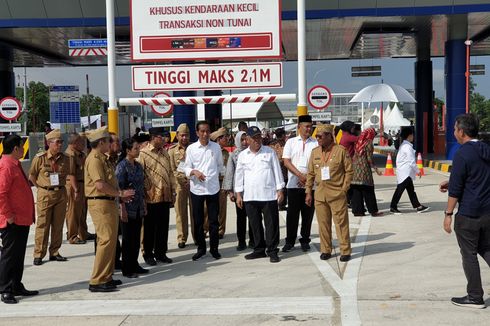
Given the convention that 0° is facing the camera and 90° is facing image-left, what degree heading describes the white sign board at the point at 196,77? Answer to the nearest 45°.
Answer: approximately 0°

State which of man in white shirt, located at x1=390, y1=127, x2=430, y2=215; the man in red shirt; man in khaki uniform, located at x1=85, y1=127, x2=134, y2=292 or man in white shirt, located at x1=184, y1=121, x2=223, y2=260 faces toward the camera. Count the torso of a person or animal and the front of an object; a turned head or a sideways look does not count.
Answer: man in white shirt, located at x1=184, y1=121, x2=223, y2=260

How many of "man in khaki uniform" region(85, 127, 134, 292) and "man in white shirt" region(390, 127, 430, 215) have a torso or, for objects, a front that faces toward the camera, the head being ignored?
0

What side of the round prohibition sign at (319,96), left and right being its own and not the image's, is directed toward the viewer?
front

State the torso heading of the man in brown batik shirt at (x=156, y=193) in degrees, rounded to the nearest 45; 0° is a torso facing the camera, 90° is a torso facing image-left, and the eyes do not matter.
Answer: approximately 315°

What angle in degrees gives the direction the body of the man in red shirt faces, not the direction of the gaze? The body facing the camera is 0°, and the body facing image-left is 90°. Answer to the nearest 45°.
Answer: approximately 270°

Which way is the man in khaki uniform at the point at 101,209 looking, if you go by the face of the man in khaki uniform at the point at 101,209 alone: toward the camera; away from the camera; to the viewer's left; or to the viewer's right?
to the viewer's right

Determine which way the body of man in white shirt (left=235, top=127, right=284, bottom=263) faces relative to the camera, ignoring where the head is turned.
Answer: toward the camera

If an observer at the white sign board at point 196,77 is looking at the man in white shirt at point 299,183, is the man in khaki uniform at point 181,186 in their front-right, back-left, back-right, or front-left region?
front-right

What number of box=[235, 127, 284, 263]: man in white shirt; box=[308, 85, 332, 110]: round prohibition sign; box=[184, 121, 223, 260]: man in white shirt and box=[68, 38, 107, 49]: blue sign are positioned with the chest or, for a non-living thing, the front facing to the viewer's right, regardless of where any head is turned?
0

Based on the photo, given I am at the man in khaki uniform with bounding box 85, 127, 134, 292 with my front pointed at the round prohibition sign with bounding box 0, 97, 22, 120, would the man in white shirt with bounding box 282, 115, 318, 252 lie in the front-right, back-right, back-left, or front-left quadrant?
front-right

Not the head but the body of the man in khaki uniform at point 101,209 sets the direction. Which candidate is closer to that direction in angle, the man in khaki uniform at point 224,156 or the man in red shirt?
the man in khaki uniform

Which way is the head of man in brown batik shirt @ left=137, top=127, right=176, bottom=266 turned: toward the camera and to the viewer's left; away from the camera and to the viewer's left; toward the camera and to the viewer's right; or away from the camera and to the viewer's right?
toward the camera and to the viewer's right

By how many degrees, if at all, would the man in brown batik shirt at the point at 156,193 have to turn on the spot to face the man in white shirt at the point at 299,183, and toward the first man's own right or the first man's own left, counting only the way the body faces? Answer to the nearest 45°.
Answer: approximately 45° to the first man's own left

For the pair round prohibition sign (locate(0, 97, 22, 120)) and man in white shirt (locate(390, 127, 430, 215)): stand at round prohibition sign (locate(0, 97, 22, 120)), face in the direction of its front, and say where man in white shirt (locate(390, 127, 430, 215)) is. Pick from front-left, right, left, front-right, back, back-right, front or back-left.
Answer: front-left

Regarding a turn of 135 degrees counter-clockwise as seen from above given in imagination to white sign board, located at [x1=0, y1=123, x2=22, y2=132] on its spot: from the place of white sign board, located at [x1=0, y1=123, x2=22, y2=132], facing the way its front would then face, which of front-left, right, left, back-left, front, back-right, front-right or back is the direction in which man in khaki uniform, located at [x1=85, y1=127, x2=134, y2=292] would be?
back-right

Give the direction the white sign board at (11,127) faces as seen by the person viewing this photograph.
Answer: facing the viewer
